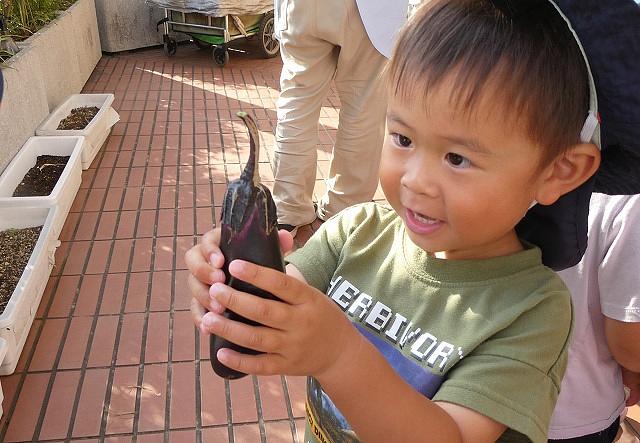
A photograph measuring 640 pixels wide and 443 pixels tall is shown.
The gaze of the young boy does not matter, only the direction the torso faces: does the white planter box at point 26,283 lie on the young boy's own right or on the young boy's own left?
on the young boy's own right

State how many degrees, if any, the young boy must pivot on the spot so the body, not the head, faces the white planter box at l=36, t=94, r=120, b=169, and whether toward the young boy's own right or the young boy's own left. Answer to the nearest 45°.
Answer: approximately 90° to the young boy's own right

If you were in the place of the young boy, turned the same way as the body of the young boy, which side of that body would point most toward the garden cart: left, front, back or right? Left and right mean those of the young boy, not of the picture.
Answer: right

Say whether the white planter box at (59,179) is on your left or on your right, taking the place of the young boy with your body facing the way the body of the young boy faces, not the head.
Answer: on your right

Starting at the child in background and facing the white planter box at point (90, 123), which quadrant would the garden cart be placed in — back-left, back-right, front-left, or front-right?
front-right

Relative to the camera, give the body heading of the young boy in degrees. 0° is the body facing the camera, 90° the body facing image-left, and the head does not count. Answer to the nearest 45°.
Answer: approximately 45°

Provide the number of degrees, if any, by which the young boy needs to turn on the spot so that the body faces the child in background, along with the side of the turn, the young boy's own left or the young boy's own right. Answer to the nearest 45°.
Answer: approximately 180°
